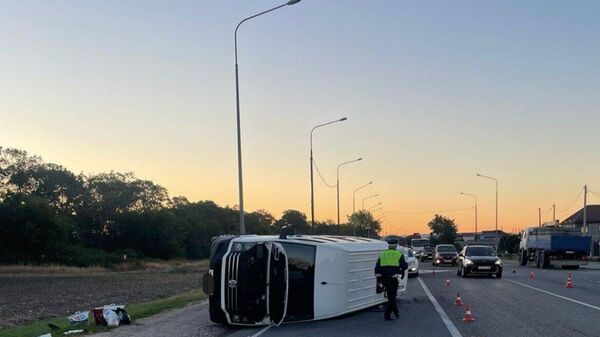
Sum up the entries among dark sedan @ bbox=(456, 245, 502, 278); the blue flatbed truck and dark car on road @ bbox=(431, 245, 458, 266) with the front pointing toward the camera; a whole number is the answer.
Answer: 2

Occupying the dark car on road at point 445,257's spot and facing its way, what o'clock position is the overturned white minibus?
The overturned white minibus is roughly at 12 o'clock from the dark car on road.

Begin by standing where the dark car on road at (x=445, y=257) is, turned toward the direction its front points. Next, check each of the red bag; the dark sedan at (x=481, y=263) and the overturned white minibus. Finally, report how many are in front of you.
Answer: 3

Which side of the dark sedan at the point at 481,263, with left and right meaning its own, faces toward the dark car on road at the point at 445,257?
back

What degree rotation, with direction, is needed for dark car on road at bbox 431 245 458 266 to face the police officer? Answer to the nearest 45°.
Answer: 0° — it already faces them

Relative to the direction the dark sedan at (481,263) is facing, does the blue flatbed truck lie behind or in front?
behind

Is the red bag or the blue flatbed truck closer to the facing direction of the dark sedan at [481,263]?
the red bag

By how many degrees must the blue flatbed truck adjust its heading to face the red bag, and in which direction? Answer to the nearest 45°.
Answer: approximately 135° to its left

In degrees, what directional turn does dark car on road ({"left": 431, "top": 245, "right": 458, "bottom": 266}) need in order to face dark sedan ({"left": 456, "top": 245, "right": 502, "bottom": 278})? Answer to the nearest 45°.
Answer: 0° — it already faces it
